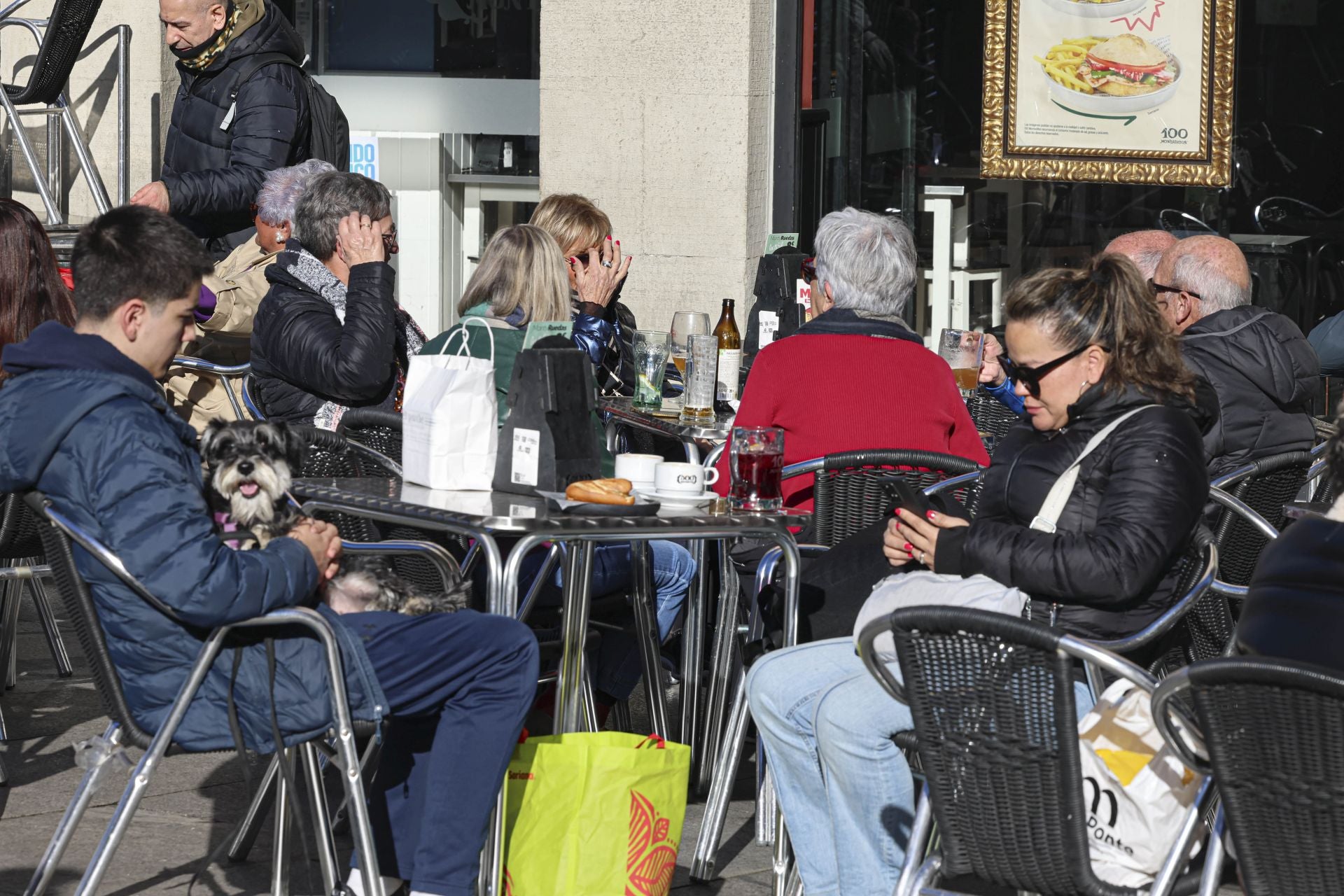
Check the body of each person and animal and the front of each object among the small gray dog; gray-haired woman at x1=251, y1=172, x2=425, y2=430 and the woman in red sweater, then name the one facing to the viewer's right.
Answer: the gray-haired woman

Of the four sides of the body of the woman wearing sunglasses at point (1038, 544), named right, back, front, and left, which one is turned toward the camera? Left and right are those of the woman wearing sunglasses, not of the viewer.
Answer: left

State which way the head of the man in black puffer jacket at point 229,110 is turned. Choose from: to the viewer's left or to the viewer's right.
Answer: to the viewer's left

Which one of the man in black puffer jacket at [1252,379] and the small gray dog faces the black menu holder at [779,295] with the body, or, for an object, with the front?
the man in black puffer jacket

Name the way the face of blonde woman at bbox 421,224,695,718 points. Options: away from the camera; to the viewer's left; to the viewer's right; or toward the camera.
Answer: away from the camera

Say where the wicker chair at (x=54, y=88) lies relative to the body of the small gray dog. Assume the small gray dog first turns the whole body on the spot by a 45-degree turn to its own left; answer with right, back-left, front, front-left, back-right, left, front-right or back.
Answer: back

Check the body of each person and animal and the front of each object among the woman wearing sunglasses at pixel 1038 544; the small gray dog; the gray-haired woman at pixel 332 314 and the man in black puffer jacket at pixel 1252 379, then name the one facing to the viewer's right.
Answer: the gray-haired woman

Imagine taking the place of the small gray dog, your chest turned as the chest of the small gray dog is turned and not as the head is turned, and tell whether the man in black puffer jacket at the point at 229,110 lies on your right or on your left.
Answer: on your right

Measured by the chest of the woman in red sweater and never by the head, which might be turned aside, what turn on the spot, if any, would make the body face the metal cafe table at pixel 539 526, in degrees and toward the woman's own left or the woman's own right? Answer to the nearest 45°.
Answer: approximately 135° to the woman's own left

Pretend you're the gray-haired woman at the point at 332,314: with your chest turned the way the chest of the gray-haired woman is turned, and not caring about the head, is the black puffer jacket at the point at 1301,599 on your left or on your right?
on your right

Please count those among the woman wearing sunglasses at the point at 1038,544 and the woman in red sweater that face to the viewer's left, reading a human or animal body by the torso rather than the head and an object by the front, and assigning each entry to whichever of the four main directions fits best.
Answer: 1

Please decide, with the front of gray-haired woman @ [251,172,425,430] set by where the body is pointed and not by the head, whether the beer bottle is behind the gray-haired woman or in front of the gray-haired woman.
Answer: in front

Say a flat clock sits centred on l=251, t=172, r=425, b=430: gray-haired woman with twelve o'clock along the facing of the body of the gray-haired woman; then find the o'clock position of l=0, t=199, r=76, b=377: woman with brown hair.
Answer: The woman with brown hair is roughly at 5 o'clock from the gray-haired woman.

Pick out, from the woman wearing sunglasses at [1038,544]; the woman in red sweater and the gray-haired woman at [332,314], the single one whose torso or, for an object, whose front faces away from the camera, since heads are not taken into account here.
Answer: the woman in red sweater
